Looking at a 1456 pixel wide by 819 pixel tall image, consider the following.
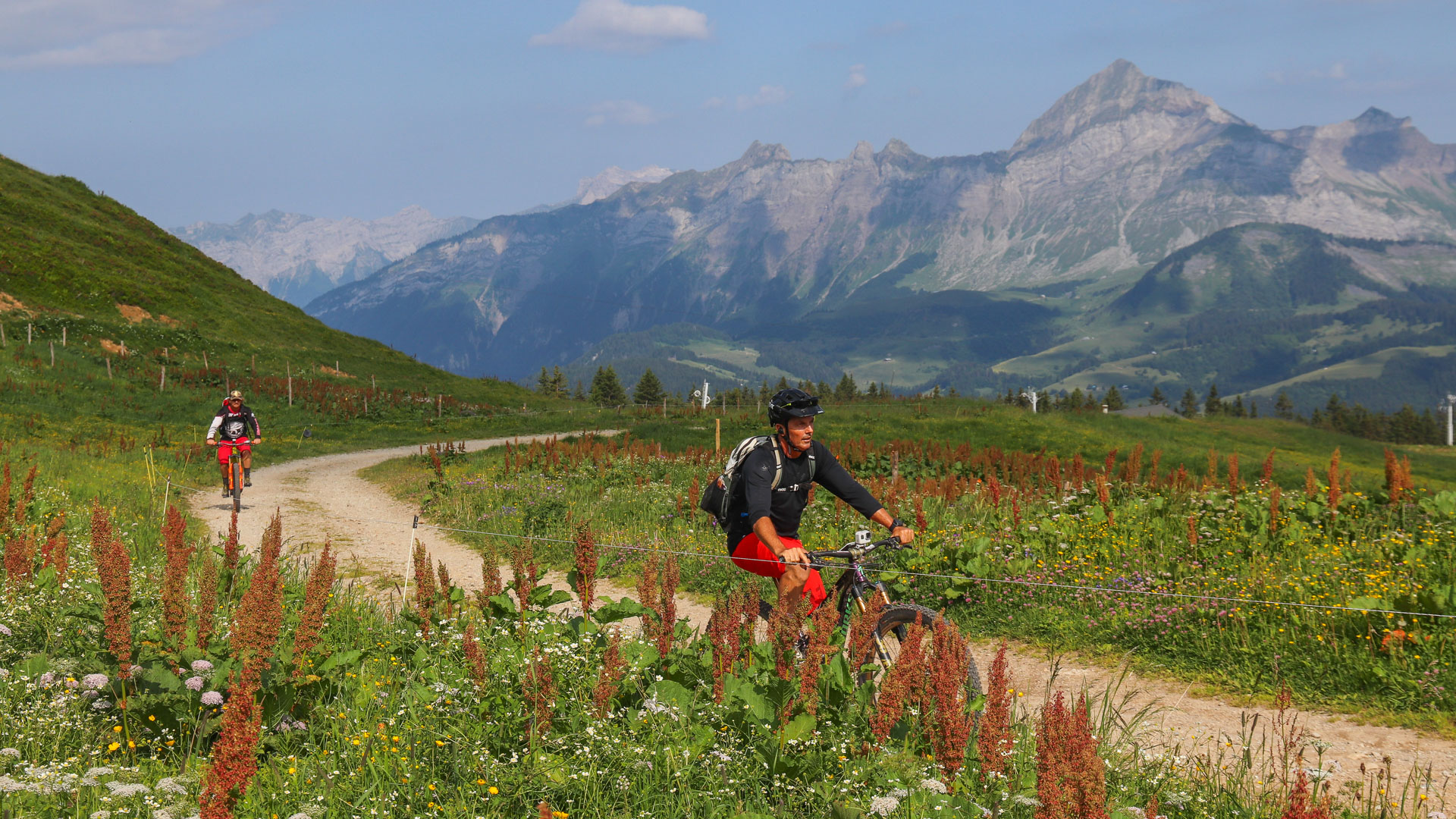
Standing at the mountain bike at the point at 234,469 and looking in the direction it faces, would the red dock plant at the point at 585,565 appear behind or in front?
in front

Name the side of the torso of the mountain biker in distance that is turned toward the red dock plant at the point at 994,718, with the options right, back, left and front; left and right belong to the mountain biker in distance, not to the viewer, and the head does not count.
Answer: front

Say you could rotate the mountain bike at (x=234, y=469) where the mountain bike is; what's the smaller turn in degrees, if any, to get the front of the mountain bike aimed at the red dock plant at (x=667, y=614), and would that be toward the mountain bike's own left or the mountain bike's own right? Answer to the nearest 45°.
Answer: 0° — it already faces it

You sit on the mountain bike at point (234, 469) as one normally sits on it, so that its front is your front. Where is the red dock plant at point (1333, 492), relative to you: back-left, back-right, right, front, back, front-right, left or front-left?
front-left

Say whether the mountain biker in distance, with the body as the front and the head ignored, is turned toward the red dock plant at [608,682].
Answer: yes

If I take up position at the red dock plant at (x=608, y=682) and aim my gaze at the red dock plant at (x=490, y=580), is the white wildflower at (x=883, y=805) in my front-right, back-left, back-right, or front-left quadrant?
back-right

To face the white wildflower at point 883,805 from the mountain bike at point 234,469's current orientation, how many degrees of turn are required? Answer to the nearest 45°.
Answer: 0° — it already faces it

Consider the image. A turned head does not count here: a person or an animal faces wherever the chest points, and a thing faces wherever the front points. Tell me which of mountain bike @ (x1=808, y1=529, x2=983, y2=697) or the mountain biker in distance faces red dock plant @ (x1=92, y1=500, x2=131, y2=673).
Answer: the mountain biker in distance

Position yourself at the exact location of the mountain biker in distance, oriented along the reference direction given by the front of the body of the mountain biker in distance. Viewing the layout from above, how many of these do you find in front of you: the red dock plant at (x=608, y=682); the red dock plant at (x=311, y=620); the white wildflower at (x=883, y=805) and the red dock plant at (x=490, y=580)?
4
